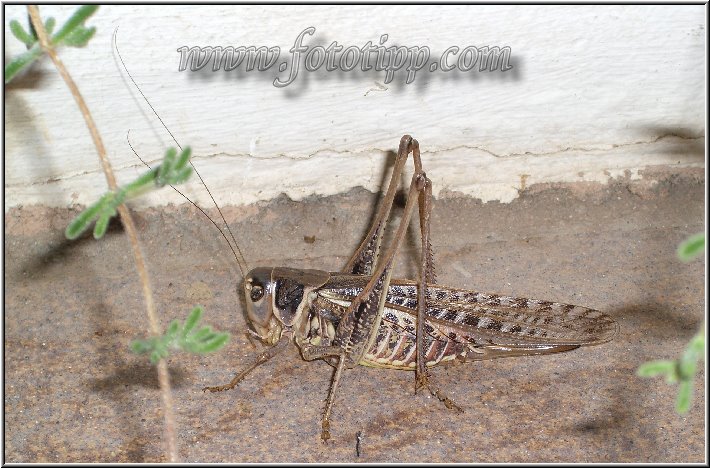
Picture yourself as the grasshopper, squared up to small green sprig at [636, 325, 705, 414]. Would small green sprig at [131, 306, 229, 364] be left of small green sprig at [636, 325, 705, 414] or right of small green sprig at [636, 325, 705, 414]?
right

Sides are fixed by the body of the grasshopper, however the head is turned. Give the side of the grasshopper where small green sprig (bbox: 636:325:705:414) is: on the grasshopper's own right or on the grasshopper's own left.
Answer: on the grasshopper's own left

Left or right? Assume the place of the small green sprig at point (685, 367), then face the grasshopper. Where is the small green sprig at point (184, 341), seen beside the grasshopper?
left

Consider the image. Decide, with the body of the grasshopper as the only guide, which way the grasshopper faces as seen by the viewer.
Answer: to the viewer's left
